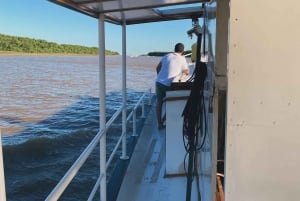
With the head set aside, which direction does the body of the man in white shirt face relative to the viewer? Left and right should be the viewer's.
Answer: facing away from the viewer and to the right of the viewer

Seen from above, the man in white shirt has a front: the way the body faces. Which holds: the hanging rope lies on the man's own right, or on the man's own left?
on the man's own right
